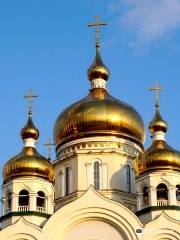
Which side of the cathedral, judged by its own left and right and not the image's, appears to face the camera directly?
front
